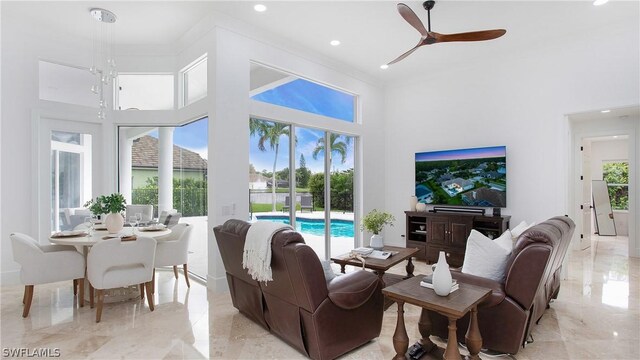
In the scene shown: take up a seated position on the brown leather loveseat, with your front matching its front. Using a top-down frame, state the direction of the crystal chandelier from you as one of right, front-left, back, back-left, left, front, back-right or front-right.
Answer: left

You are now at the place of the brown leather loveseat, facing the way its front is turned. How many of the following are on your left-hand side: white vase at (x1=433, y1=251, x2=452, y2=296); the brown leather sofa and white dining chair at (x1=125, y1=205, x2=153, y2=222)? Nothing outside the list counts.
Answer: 1

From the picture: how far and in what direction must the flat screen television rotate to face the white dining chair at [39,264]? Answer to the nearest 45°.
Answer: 0° — it already faces it

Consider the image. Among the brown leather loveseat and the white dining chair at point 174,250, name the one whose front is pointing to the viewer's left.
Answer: the white dining chair

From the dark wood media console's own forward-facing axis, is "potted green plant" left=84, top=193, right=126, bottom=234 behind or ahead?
ahead

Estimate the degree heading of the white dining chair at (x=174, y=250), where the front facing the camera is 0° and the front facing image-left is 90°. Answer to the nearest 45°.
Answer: approximately 90°

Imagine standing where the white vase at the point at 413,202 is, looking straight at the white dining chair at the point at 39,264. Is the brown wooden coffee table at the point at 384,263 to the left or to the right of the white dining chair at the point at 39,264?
left

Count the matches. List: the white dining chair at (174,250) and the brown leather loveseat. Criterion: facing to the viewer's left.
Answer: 1

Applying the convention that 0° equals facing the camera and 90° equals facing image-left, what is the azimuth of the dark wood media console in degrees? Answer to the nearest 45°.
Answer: approximately 45°

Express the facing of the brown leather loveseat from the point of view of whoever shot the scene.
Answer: facing away from the viewer and to the right of the viewer

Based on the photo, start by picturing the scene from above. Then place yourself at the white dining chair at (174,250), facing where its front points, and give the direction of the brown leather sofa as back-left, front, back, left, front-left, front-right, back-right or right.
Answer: back-left

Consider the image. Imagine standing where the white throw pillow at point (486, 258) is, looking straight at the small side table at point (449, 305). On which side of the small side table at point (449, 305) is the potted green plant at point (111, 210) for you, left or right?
right

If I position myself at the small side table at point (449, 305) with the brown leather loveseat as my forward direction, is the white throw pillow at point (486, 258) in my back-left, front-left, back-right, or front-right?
back-right

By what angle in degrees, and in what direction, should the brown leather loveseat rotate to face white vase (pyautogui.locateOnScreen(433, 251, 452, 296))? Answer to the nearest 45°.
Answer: approximately 45° to its right
